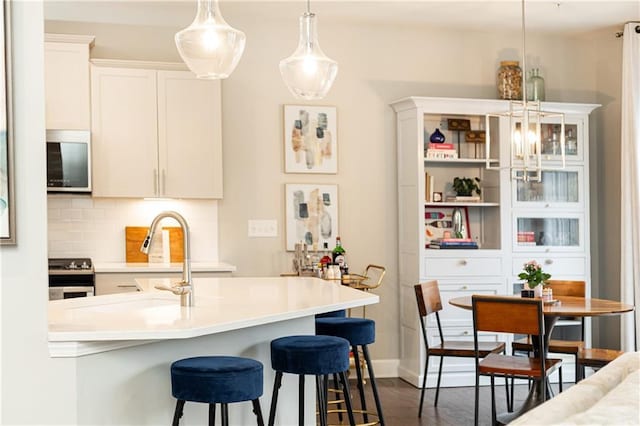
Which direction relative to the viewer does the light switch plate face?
toward the camera

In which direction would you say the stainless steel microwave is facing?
toward the camera

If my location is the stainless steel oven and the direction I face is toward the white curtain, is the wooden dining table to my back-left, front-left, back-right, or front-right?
front-right

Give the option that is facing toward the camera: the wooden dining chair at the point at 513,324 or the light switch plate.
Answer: the light switch plate

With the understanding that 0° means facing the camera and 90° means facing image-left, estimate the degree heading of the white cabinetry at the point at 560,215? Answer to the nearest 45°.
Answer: approximately 0°

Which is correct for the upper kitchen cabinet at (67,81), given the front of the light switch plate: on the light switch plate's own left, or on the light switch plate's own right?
on the light switch plate's own right

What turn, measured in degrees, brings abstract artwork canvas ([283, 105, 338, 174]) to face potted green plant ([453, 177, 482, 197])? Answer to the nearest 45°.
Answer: approximately 90° to its left

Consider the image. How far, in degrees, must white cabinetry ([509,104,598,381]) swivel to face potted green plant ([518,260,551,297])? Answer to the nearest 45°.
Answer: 0° — it already faces it

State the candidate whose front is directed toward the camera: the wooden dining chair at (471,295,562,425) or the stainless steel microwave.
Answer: the stainless steel microwave

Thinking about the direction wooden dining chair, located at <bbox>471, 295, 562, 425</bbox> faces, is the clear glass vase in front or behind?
in front

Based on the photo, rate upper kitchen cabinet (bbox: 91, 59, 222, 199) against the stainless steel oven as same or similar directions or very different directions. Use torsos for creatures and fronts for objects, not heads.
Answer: same or similar directions

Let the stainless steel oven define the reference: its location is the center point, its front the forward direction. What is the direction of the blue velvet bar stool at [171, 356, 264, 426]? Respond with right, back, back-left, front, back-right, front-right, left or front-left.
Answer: front

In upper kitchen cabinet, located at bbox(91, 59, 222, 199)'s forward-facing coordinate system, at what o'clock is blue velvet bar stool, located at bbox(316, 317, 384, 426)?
The blue velvet bar stool is roughly at 11 o'clock from the upper kitchen cabinet.

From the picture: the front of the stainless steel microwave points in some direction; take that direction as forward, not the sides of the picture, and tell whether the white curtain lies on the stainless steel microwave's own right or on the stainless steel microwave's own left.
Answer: on the stainless steel microwave's own left

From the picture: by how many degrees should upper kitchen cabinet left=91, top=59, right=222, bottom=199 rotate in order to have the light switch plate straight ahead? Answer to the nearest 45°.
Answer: approximately 90° to its left

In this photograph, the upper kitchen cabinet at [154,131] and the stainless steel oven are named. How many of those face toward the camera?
2

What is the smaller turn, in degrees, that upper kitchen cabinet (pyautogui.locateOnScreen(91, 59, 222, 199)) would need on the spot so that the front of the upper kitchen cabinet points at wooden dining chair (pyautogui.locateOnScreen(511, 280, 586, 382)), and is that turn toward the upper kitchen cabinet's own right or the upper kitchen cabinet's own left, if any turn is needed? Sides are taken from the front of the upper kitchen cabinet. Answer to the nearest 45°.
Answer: approximately 90° to the upper kitchen cabinet's own left

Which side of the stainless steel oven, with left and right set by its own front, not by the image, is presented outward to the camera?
front
